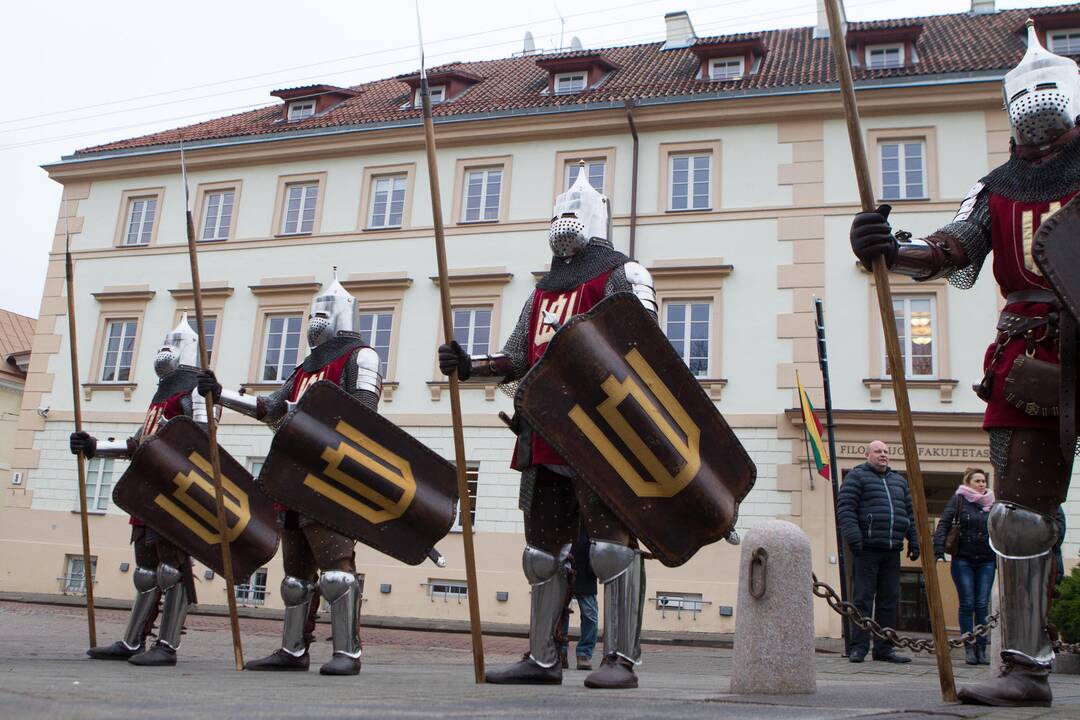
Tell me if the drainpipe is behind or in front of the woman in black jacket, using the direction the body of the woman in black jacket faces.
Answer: behind

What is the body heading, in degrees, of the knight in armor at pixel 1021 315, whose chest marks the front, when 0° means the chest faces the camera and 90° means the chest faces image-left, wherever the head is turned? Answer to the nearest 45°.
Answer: approximately 45°

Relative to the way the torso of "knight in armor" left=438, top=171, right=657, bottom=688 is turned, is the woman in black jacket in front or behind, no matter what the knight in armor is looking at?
behind

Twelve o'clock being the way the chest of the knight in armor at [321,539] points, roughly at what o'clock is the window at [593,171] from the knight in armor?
The window is roughly at 5 o'clock from the knight in armor.

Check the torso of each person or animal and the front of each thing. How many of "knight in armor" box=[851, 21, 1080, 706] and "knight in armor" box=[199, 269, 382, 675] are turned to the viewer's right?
0

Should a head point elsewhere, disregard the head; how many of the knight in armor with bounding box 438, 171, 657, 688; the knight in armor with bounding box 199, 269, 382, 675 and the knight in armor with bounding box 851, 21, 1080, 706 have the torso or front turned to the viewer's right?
0

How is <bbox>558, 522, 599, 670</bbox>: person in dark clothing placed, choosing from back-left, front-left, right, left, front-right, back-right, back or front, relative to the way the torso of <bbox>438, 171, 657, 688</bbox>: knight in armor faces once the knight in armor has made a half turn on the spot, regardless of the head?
front-left

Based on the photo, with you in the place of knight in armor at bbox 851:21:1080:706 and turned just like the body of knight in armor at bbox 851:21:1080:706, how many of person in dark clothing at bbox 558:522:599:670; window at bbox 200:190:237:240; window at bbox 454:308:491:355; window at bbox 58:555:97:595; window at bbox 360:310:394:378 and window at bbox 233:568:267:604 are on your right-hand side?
6

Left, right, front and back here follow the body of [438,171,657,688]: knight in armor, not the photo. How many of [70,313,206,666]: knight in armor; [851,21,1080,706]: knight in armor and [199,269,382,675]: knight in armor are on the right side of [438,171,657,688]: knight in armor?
2

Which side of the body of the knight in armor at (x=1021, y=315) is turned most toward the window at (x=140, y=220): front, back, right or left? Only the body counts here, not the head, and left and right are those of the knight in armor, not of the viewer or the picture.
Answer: right

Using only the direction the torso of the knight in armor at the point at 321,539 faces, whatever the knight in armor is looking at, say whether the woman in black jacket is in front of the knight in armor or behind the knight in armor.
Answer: behind

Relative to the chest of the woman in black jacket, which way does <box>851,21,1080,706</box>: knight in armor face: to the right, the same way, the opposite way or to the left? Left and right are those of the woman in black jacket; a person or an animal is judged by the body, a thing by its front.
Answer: to the right

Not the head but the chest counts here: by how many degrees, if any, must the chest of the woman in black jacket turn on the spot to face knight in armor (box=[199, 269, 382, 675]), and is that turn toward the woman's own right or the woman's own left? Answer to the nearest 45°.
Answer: approximately 90° to the woman's own right

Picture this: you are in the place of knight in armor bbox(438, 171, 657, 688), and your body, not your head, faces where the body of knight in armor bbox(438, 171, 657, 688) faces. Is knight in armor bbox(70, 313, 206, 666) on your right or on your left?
on your right

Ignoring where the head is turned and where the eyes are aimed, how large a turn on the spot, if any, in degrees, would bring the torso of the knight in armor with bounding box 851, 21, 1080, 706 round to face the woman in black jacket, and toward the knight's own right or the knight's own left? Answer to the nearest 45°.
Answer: approximately 135° to the knight's own right

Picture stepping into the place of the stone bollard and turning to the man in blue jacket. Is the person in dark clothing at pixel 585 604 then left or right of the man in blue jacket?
left

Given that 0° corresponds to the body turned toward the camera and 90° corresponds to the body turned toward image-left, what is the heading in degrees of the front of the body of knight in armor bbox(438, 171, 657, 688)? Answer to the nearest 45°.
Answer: approximately 45°
